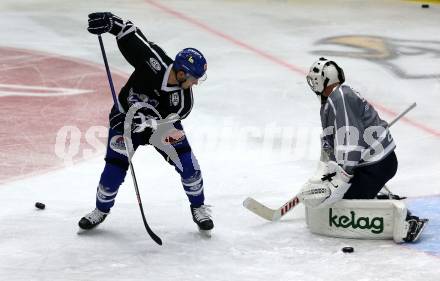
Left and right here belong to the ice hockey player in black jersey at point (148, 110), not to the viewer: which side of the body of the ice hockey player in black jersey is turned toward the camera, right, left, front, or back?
front

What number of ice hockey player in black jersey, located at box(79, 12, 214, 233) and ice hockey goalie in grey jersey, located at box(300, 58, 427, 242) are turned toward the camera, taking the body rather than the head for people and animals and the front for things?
1

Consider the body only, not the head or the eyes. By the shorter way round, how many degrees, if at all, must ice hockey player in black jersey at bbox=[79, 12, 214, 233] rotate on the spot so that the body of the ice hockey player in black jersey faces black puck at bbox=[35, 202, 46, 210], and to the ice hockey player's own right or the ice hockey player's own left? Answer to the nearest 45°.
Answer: approximately 135° to the ice hockey player's own right

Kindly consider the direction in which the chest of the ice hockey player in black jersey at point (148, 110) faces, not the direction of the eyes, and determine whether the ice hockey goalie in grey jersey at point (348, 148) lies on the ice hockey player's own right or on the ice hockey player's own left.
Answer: on the ice hockey player's own left

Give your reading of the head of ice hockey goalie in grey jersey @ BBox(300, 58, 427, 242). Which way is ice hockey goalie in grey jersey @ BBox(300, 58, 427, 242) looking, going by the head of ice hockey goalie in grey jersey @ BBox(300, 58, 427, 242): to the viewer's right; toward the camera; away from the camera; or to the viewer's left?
to the viewer's left

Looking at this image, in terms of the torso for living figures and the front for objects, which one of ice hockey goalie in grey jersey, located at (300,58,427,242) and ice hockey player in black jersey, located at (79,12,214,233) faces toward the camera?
ice hockey player in black jersey, located at (79,12,214,233)

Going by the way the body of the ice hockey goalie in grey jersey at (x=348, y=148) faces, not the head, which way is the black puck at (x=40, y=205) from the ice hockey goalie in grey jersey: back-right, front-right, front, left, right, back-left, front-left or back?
front

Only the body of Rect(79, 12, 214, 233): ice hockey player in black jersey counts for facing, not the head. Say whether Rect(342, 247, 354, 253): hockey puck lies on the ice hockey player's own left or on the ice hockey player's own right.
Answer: on the ice hockey player's own left

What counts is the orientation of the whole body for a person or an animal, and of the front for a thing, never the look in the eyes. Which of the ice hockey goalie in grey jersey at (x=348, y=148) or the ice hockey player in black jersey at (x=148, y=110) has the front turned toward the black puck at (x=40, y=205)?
the ice hockey goalie in grey jersey at (x=348, y=148)

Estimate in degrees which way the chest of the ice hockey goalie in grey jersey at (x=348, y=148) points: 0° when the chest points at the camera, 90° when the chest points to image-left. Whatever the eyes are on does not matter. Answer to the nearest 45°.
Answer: approximately 90°
